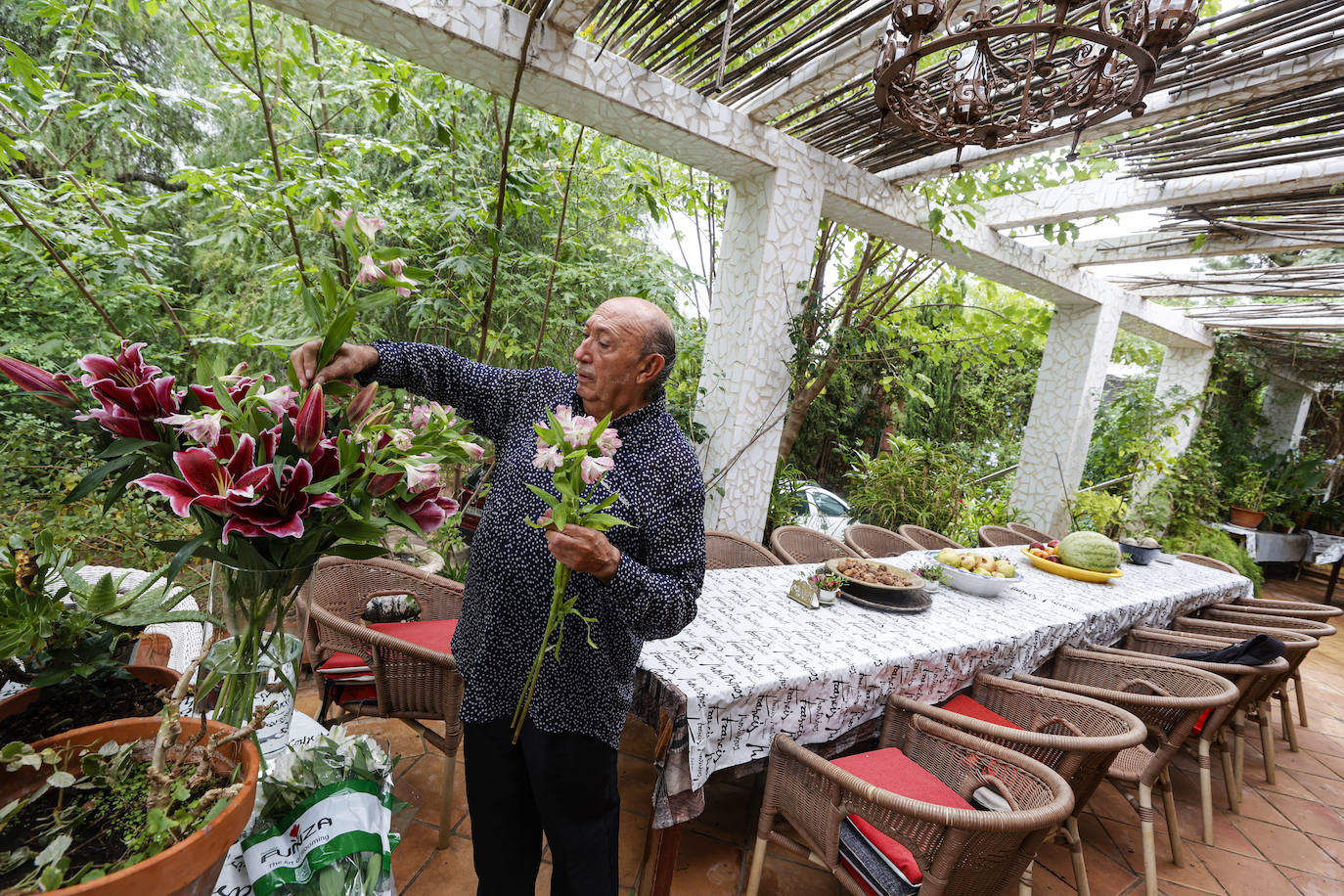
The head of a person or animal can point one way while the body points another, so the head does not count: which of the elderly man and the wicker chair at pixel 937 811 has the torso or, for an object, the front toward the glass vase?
the elderly man

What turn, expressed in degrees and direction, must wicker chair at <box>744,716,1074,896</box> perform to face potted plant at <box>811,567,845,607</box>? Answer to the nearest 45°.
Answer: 0° — it already faces it

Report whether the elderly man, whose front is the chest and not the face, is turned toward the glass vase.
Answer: yes

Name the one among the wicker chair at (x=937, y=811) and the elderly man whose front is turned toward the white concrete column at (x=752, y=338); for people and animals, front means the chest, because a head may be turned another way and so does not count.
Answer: the wicker chair

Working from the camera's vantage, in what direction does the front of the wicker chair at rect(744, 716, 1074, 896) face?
facing away from the viewer and to the left of the viewer

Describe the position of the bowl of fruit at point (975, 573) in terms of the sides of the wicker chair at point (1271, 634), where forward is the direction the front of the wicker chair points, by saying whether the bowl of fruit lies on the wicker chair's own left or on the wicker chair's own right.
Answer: on the wicker chair's own left

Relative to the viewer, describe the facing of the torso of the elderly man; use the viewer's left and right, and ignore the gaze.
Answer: facing the viewer and to the left of the viewer

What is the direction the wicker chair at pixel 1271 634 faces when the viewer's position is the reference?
facing away from the viewer and to the left of the viewer

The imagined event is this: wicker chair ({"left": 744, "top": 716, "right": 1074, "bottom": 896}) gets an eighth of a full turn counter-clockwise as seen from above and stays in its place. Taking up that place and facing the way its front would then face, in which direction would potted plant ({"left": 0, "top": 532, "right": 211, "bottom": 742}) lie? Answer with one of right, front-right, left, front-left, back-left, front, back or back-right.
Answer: front-left

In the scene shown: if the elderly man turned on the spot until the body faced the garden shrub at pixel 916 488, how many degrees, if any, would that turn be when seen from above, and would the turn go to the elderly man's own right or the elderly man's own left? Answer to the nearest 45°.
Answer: approximately 180°

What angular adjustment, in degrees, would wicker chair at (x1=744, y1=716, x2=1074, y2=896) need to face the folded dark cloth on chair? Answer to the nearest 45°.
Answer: approximately 90° to its right

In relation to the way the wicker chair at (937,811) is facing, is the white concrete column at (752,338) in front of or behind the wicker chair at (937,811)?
in front

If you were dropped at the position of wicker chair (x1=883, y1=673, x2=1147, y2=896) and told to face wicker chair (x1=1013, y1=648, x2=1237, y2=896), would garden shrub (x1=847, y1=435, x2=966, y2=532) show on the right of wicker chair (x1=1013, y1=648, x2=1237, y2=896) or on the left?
left

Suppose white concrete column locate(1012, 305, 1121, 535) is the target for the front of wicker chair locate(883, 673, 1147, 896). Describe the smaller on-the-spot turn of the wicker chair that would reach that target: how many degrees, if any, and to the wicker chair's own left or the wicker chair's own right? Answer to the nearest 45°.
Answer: approximately 45° to the wicker chair's own right

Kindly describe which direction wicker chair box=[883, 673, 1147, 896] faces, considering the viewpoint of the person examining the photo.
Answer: facing away from the viewer and to the left of the viewer

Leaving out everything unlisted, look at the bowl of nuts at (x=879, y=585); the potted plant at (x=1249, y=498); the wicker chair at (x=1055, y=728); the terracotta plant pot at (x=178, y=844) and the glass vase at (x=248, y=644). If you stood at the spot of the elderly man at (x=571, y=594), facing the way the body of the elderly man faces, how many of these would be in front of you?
2

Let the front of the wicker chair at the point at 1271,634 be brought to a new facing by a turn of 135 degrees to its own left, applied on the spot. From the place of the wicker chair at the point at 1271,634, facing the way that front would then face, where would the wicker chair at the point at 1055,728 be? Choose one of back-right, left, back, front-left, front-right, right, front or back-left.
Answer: front

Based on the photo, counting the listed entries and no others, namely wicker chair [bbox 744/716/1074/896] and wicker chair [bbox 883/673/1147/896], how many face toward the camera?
0

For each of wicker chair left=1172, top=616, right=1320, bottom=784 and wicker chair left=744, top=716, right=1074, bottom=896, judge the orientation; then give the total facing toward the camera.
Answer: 0
